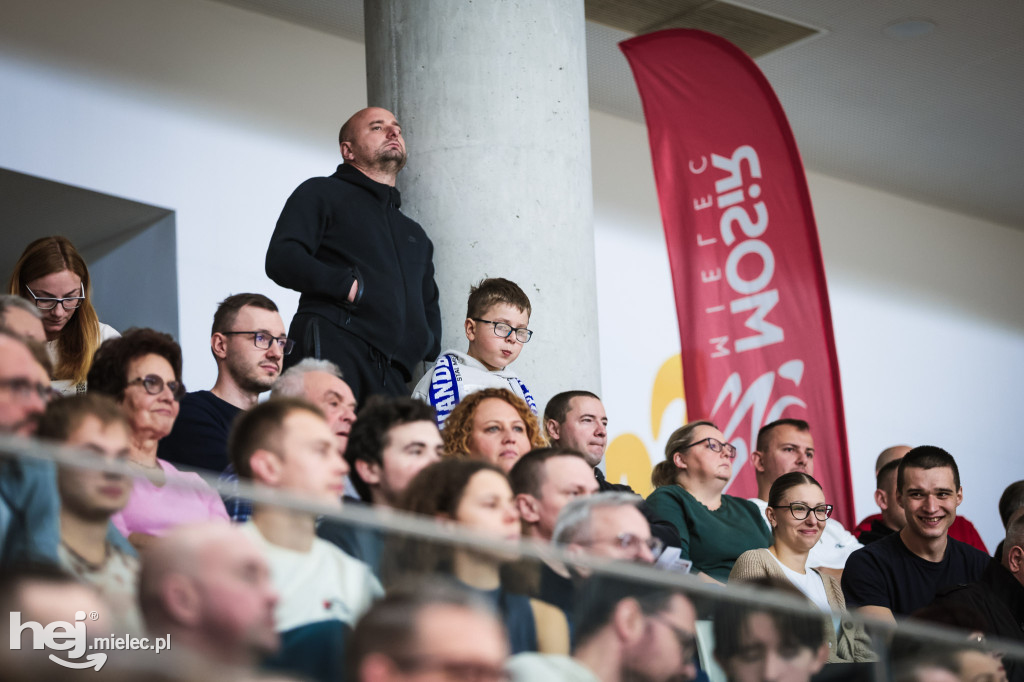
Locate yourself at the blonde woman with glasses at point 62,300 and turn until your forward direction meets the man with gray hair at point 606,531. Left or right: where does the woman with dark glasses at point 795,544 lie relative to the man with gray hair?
left

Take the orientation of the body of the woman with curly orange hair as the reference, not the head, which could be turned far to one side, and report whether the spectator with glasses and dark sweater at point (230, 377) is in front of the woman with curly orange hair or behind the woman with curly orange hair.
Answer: behind

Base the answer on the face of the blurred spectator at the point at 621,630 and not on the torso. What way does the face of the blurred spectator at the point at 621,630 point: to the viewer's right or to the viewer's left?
to the viewer's right

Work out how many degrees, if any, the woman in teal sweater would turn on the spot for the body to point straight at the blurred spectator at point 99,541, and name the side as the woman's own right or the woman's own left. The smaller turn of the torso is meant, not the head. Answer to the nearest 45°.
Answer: approximately 45° to the woman's own right

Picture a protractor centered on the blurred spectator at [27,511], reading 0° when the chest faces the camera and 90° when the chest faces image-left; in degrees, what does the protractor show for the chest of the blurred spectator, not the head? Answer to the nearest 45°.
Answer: approximately 315°

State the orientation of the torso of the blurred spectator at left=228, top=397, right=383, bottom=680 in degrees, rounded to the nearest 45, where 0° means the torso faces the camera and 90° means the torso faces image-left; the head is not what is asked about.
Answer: approximately 315°

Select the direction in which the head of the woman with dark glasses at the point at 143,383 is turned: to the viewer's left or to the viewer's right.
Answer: to the viewer's right
